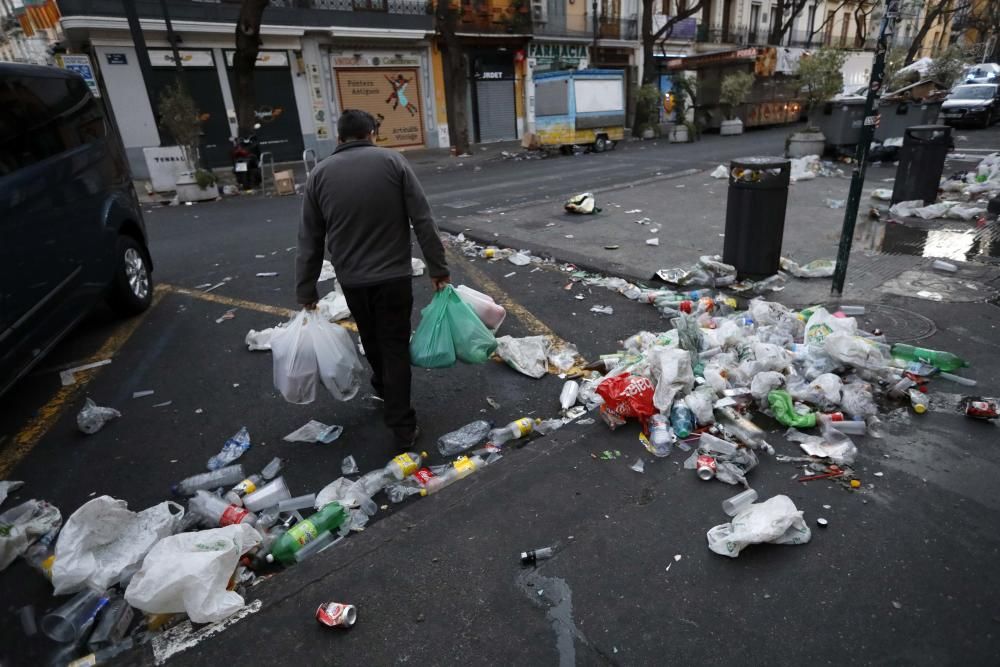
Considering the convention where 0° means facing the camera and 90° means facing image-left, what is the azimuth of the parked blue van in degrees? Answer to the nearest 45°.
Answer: approximately 225°

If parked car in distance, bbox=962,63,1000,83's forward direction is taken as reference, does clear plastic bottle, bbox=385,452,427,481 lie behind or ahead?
ahead

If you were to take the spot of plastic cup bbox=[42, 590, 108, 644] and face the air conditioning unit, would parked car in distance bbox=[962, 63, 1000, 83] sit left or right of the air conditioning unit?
right

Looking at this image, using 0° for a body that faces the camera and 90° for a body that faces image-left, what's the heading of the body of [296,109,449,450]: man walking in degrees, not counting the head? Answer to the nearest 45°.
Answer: approximately 180°

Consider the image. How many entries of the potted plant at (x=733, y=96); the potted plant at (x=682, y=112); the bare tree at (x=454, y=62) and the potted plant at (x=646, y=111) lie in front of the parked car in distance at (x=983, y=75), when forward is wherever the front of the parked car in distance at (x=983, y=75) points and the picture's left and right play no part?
4

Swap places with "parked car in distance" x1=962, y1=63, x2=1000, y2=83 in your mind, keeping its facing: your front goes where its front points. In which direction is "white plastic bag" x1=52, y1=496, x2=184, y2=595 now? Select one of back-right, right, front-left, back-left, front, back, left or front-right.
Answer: front-left

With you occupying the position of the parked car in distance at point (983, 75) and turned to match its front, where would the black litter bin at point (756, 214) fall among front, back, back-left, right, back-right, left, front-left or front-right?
front-left

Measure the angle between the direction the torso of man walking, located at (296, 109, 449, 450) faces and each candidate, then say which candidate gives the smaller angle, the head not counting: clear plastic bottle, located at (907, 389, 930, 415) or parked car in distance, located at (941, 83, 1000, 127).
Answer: the parked car in distance

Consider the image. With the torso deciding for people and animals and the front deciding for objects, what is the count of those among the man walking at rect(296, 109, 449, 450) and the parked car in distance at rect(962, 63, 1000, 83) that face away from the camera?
1

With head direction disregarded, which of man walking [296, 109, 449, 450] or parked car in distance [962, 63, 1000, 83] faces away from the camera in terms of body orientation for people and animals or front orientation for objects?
the man walking
